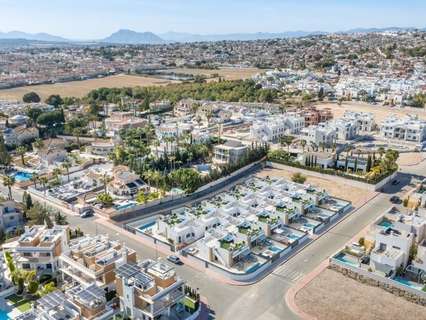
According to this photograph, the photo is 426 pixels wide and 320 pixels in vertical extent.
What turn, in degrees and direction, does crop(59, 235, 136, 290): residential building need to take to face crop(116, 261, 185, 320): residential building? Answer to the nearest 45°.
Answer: approximately 90° to its left

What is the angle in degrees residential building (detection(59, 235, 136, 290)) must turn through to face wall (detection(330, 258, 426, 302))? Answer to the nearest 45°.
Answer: approximately 135° to its left

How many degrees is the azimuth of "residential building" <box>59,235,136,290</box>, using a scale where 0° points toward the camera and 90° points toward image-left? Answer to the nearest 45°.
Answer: approximately 45°

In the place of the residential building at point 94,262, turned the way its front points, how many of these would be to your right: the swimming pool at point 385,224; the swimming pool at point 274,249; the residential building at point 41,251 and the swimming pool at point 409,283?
1

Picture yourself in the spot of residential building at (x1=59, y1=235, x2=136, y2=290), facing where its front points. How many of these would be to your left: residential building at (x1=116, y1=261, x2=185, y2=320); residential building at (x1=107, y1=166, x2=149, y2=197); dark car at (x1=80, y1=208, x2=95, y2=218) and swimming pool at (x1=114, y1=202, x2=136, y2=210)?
1

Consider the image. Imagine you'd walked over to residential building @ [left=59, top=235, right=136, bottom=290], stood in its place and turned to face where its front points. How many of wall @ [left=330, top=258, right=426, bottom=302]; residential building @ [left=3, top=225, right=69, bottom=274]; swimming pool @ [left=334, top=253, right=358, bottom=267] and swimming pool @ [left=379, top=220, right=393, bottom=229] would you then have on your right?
1

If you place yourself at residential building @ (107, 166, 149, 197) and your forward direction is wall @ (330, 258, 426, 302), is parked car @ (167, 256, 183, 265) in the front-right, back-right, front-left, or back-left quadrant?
front-right

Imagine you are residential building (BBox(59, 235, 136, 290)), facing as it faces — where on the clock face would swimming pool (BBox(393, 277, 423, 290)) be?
The swimming pool is roughly at 8 o'clock from the residential building.

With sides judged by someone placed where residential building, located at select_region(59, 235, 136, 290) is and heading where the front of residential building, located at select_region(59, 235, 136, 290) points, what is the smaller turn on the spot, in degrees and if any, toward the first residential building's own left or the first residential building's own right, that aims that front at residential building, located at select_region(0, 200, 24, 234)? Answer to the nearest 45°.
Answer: approximately 90° to the first residential building's own right

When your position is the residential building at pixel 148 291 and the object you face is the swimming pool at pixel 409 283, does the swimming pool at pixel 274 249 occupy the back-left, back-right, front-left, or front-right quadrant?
front-left

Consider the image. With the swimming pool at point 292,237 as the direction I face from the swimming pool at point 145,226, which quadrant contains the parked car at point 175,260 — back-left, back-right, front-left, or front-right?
front-right

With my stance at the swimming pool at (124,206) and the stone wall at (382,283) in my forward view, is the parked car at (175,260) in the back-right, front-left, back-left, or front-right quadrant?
front-right

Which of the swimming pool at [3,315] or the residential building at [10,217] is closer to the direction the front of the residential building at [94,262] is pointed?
the swimming pool

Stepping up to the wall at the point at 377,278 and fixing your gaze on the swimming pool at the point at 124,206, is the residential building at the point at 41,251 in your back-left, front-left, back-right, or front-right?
front-left

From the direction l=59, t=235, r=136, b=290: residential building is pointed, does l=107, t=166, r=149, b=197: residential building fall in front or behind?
behind
